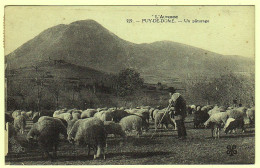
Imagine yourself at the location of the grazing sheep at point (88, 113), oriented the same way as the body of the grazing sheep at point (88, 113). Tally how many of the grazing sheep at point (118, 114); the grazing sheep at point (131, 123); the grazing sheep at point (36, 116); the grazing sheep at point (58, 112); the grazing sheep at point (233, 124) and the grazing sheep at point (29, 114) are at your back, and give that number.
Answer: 3

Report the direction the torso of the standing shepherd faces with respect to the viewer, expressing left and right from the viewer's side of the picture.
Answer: facing to the left of the viewer
